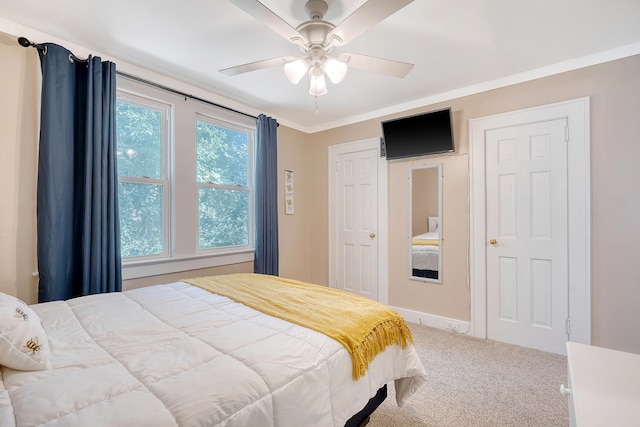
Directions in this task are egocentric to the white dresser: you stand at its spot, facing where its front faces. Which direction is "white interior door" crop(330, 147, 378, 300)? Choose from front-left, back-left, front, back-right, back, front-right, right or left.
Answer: front-right

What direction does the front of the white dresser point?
to the viewer's left

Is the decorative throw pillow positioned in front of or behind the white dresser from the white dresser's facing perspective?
in front

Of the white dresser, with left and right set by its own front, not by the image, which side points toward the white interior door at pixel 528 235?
right

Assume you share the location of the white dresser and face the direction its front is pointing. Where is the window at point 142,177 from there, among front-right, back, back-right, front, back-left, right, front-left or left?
front

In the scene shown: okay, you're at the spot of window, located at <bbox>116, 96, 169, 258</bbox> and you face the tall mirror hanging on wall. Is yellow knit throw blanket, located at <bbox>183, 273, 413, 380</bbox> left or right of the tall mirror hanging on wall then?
right

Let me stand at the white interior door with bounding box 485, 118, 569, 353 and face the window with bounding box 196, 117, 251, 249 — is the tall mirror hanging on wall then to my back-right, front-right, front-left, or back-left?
front-right

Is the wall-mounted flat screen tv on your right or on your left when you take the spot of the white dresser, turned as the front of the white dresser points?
on your right

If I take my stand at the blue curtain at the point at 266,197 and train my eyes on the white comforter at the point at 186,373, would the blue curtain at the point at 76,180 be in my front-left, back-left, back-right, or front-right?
front-right

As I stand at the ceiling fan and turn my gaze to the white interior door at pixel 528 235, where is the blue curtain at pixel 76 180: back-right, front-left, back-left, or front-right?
back-left

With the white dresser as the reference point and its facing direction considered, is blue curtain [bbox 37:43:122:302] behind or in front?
in front

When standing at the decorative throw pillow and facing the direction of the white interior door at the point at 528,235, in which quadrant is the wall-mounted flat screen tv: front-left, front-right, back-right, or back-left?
front-left

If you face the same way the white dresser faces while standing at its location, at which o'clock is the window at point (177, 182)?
The window is roughly at 12 o'clock from the white dresser.

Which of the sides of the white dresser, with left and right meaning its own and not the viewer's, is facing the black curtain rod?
front
